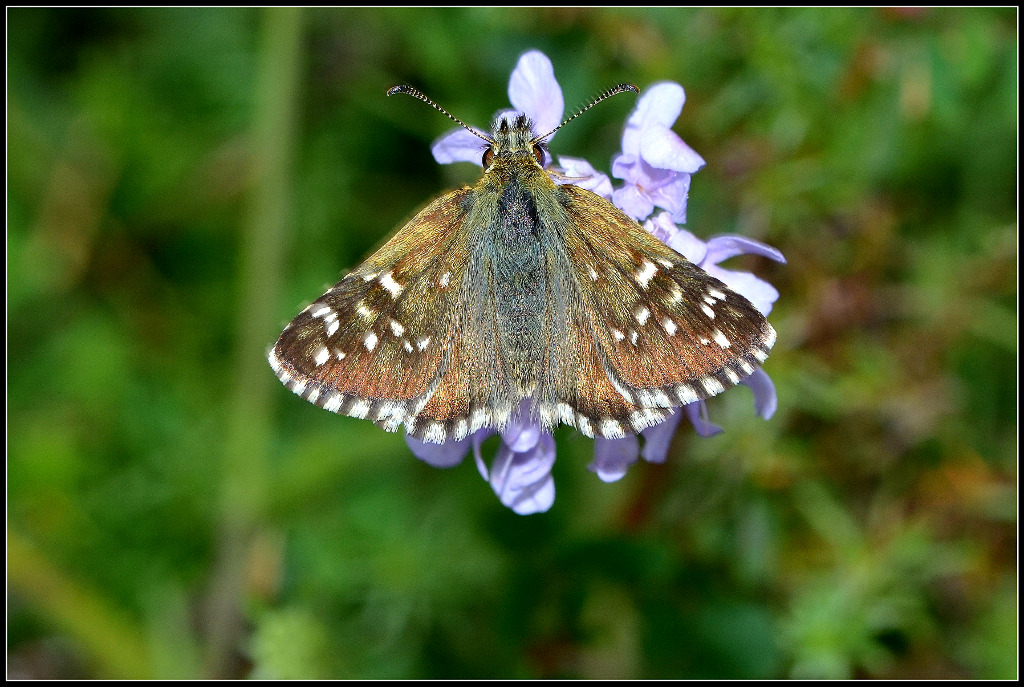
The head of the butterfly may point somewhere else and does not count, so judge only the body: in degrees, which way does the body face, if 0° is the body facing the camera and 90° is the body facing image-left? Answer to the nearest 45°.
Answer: approximately 180°
